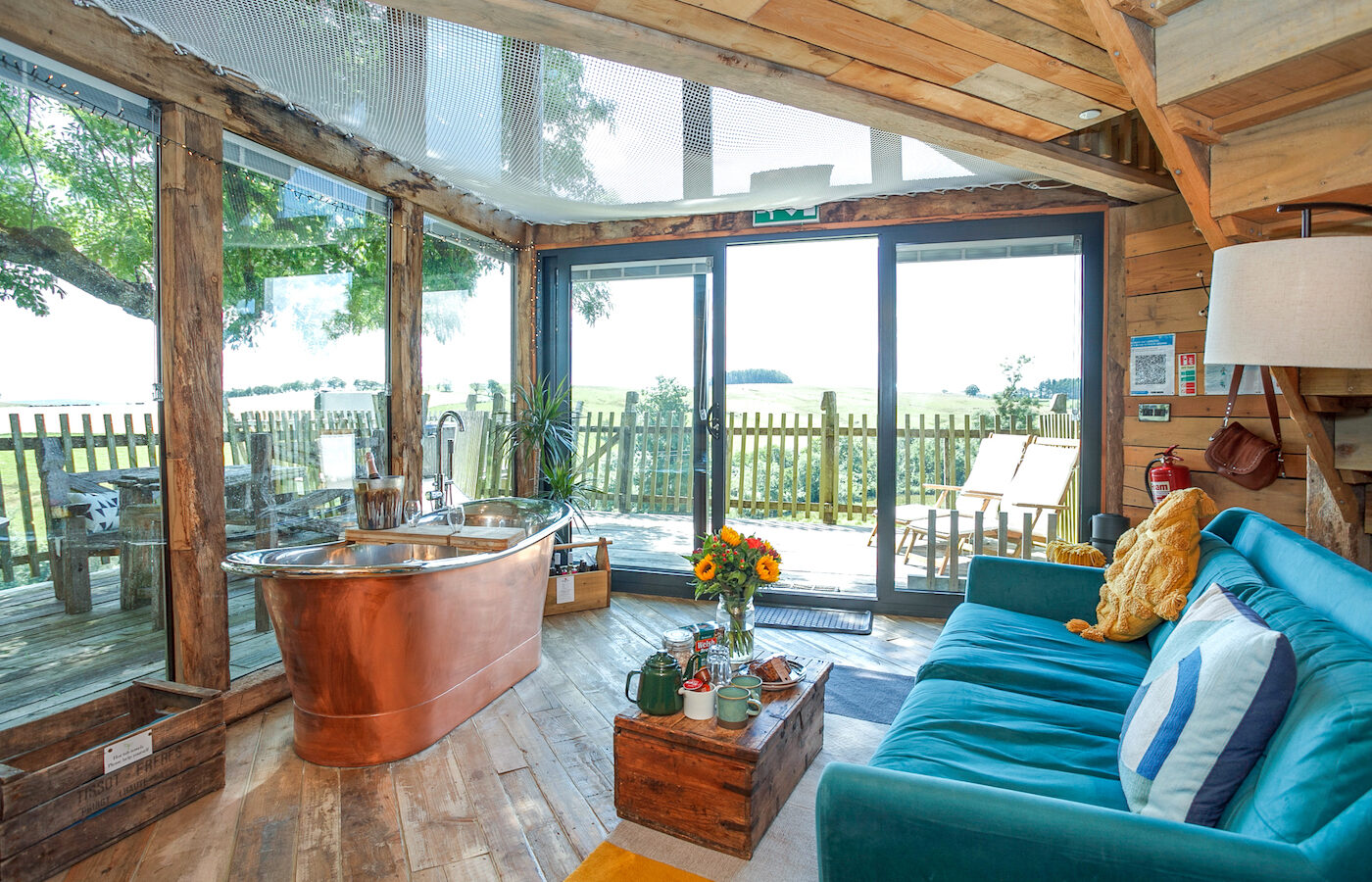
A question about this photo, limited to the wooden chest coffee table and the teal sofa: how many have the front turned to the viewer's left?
1

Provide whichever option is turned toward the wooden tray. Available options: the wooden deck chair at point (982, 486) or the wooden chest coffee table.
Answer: the wooden deck chair

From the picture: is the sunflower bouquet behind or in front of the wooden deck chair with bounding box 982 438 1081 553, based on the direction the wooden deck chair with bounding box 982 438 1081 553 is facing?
in front

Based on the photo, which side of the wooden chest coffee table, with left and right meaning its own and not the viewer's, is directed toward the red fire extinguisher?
left

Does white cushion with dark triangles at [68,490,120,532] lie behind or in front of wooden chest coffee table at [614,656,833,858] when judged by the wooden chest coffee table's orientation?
behind

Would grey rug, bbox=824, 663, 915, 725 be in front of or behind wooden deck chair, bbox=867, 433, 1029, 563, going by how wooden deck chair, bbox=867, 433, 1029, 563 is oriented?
in front

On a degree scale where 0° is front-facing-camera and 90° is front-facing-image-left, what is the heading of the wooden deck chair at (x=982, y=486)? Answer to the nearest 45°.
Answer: approximately 45°

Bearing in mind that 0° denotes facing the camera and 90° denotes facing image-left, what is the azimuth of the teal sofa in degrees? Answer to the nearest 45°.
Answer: approximately 90°

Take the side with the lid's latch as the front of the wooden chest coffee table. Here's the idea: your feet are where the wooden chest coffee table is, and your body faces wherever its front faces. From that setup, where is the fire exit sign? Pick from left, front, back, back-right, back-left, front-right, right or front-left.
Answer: back-left

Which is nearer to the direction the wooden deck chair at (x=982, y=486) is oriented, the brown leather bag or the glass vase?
the glass vase

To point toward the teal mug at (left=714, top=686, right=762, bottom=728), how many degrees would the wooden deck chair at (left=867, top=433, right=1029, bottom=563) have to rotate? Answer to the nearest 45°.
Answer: approximately 45° to its left

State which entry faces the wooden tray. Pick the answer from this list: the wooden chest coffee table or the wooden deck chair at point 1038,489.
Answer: the wooden deck chair

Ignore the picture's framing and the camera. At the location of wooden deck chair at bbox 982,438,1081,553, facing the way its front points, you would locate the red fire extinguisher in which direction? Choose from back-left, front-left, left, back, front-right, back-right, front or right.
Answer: left

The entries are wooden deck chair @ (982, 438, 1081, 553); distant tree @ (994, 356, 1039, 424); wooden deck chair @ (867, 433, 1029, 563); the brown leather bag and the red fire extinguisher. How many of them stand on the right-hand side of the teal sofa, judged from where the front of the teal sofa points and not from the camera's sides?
5
